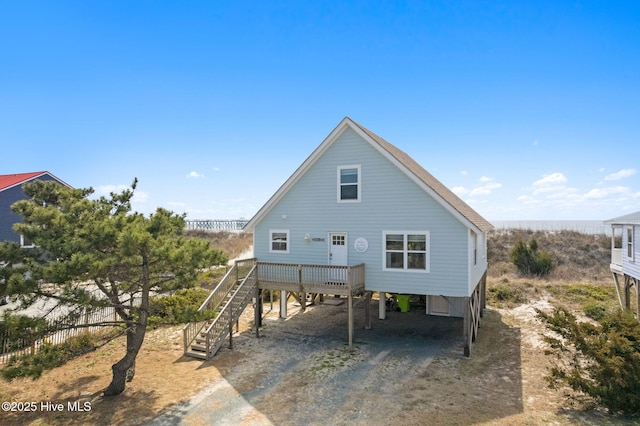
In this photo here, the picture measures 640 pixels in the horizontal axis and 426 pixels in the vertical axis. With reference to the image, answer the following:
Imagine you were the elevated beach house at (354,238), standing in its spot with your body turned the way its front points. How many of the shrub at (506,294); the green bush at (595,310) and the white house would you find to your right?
0

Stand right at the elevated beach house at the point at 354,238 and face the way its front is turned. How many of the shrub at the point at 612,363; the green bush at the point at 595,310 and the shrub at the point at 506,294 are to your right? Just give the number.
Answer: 0

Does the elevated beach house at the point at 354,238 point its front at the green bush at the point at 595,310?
no

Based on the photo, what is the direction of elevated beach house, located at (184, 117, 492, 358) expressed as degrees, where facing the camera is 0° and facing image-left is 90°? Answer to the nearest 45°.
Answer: approximately 0°

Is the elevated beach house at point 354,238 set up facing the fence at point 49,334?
no

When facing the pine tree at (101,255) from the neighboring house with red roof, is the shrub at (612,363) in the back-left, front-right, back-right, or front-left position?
front-left

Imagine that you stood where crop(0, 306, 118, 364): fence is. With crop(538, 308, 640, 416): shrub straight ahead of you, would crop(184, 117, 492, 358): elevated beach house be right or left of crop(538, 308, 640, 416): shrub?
left

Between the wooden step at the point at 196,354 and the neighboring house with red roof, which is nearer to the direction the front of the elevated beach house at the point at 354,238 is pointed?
the wooden step

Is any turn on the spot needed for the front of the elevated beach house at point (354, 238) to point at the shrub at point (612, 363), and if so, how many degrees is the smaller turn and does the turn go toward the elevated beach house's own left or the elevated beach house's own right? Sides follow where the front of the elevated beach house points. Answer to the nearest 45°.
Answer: approximately 45° to the elevated beach house's own left

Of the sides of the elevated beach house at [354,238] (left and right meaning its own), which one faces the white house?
left

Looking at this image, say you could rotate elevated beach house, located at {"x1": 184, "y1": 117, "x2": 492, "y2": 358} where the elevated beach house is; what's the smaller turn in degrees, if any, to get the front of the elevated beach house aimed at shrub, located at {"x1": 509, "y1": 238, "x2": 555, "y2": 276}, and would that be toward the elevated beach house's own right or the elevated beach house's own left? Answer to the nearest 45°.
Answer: approximately 135° to the elevated beach house's own left

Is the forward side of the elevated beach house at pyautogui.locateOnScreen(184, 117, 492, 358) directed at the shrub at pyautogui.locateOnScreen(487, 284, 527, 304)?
no

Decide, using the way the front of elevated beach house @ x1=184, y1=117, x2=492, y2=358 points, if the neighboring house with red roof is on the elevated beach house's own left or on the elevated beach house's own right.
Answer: on the elevated beach house's own right

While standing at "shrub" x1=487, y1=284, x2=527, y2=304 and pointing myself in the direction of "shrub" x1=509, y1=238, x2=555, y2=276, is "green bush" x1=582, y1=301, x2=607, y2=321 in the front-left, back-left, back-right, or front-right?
back-right

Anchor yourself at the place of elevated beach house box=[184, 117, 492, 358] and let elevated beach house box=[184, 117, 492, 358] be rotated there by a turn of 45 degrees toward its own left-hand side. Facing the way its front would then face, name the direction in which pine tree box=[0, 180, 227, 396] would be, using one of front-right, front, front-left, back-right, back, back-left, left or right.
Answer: right
